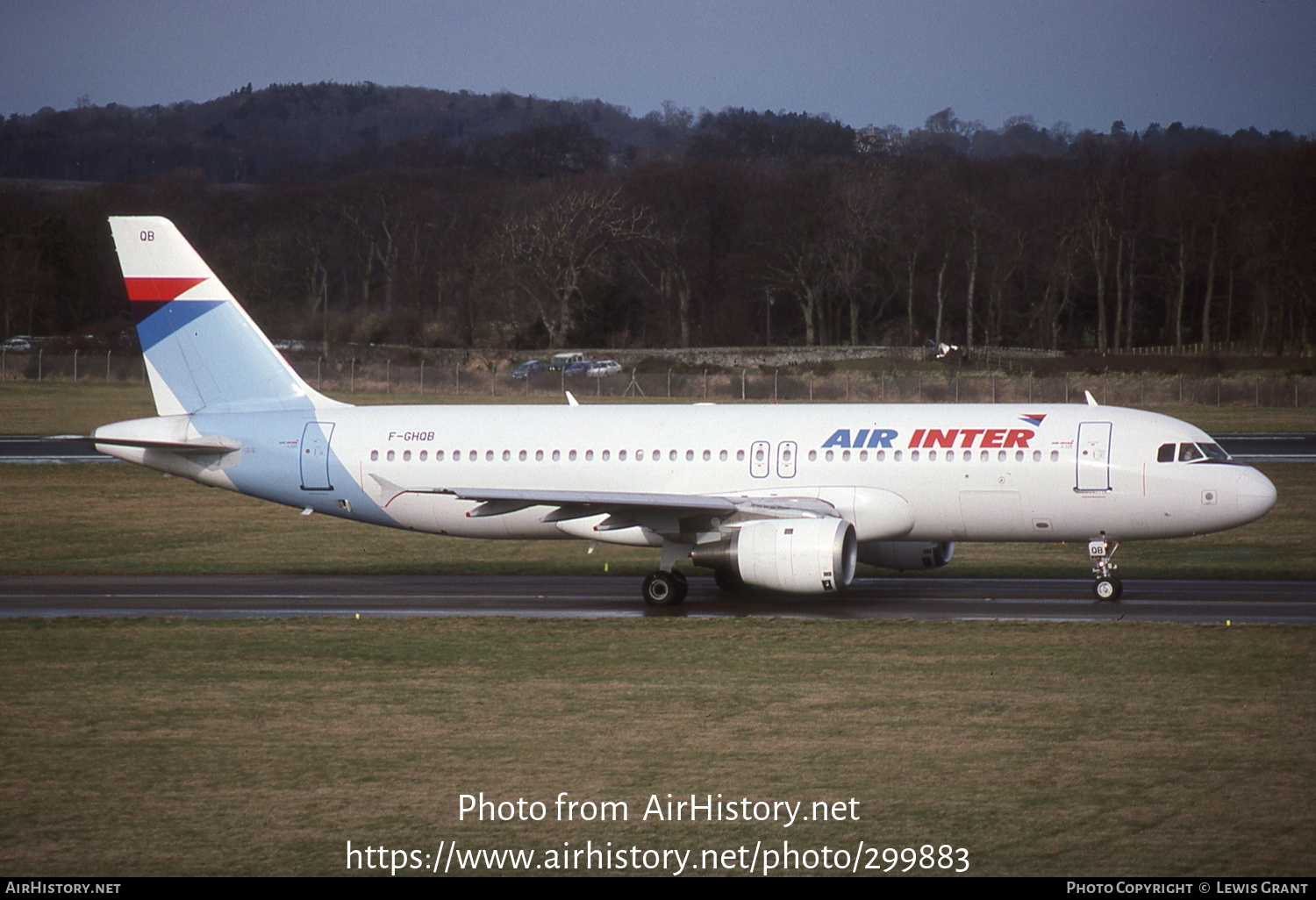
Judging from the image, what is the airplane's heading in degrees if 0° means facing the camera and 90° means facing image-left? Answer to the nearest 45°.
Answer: approximately 270°
